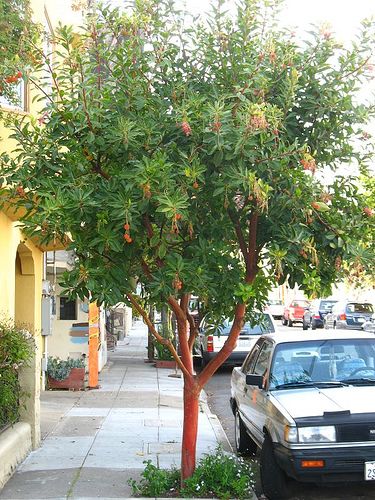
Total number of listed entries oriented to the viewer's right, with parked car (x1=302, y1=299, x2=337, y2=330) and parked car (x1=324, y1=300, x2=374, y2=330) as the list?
0

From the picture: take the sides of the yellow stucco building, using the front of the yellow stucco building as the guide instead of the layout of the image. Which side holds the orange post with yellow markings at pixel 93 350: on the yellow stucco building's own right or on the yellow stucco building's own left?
on the yellow stucco building's own left

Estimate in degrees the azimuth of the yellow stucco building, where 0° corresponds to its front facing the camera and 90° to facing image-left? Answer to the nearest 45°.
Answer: approximately 270°

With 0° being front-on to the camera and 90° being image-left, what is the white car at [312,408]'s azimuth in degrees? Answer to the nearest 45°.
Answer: approximately 315°
